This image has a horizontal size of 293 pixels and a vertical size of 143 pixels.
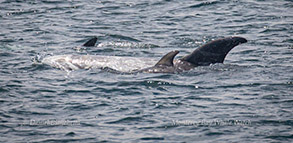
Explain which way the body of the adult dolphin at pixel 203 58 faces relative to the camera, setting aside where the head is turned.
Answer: to the viewer's left
